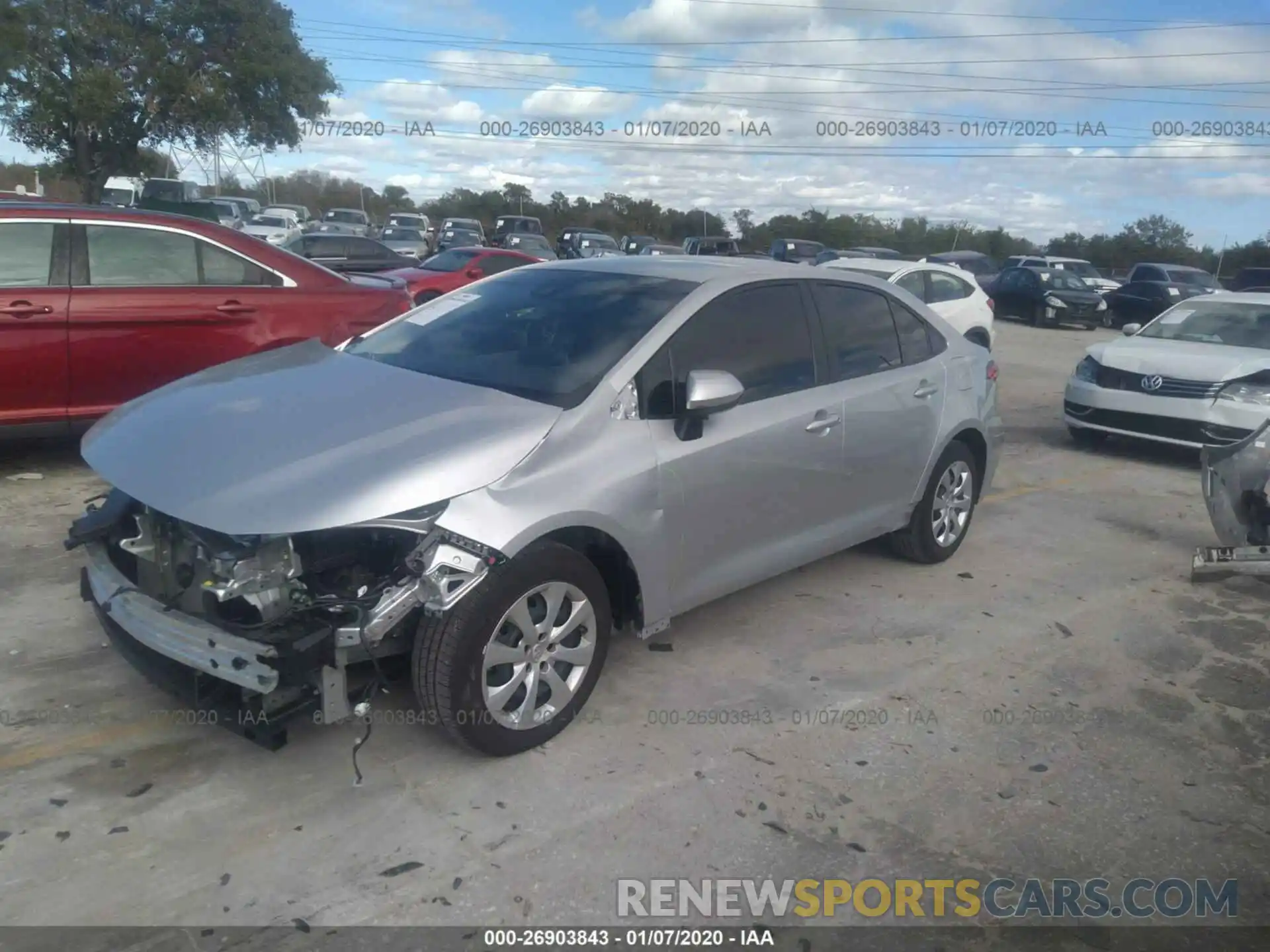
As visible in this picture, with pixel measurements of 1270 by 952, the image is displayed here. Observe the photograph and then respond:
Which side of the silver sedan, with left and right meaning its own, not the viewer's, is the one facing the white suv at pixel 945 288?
back

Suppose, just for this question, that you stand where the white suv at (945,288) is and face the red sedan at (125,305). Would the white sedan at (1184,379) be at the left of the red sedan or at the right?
left

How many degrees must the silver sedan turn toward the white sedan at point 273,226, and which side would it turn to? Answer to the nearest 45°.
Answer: approximately 135° to its right

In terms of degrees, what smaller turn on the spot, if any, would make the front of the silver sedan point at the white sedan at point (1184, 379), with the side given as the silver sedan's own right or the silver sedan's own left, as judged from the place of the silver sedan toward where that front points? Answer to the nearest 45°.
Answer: approximately 180°

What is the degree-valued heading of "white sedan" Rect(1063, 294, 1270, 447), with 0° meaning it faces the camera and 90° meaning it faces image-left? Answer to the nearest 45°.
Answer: approximately 45°
